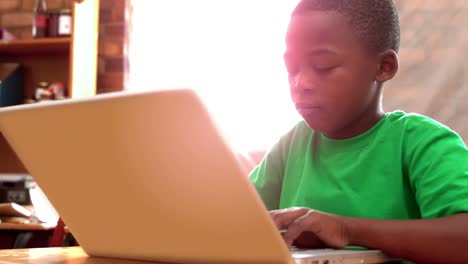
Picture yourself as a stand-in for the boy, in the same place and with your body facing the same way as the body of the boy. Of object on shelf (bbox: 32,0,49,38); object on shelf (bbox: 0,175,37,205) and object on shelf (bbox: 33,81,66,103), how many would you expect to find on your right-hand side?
3

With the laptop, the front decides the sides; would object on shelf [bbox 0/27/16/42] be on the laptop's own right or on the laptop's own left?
on the laptop's own left

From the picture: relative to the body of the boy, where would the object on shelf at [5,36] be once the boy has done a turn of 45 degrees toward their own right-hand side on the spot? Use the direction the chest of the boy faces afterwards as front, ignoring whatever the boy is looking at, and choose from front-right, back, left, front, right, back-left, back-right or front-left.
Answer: front-right

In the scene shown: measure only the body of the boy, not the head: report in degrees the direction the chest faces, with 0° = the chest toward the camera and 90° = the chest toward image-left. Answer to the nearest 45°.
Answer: approximately 45°

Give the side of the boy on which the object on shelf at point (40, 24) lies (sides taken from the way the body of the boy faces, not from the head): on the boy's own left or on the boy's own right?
on the boy's own right

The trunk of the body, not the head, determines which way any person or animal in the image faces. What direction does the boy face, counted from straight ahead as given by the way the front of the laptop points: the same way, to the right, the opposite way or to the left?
the opposite way

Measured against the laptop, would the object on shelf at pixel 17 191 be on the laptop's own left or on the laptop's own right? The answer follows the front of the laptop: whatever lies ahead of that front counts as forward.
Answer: on the laptop's own left

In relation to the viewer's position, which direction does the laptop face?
facing away from the viewer and to the right of the viewer

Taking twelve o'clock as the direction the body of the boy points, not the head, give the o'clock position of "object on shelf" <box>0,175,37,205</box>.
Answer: The object on shelf is roughly at 3 o'clock from the boy.
